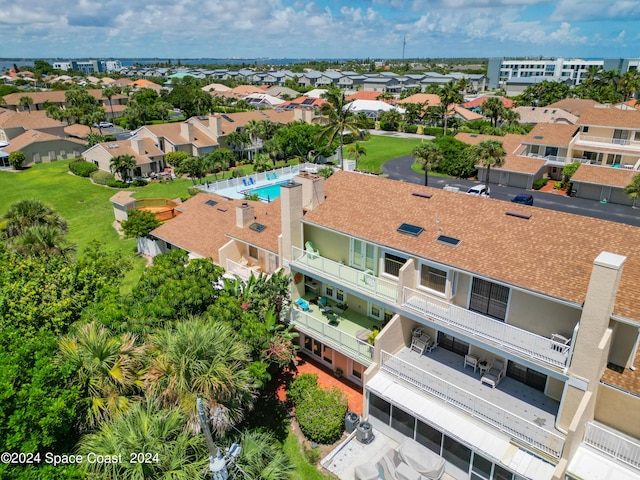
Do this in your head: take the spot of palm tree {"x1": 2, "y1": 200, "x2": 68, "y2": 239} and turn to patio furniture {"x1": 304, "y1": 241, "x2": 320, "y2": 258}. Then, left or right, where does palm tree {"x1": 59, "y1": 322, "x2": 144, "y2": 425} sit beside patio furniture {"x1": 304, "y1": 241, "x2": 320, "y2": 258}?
right

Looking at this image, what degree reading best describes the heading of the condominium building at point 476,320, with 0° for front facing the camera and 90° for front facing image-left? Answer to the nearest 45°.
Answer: approximately 45°

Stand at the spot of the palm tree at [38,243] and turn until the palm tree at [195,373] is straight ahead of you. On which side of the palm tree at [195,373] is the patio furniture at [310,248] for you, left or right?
left

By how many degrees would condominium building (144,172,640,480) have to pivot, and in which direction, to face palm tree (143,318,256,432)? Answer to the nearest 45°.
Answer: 0° — it already faces it

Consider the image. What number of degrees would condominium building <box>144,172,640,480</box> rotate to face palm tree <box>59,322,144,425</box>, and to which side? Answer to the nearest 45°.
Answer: approximately 45° to its right

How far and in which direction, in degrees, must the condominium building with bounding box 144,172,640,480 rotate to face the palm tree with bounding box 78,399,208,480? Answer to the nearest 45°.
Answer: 0° — it already faces it

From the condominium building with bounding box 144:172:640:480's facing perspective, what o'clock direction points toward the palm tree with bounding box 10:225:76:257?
The palm tree is roughly at 2 o'clock from the condominium building.

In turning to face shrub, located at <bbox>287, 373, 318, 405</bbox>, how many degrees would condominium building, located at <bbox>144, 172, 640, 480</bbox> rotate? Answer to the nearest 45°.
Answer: approximately 45° to its right

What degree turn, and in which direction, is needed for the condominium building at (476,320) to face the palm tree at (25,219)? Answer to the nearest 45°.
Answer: approximately 45° to its right

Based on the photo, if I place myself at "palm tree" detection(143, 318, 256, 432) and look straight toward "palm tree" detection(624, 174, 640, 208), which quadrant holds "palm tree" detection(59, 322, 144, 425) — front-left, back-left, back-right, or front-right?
back-left
